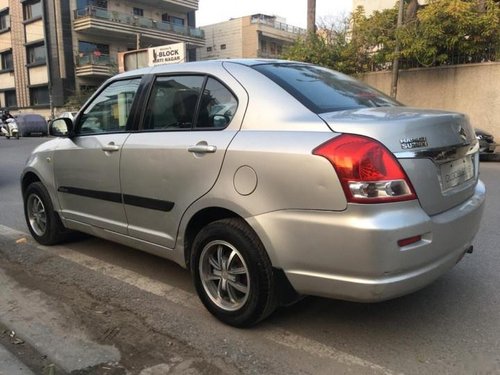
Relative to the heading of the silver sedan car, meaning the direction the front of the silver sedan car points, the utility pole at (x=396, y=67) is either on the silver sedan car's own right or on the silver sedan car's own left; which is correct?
on the silver sedan car's own right

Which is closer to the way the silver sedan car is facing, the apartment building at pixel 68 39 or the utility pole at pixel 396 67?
the apartment building

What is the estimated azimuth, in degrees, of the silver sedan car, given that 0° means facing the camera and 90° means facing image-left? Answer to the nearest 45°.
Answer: approximately 135°

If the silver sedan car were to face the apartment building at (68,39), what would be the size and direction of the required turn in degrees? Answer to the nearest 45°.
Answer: approximately 45° to its right

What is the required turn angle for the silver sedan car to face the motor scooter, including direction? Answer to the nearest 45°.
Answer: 0° — it already faces it

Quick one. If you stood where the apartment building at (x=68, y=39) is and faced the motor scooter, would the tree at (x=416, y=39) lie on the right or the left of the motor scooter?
left

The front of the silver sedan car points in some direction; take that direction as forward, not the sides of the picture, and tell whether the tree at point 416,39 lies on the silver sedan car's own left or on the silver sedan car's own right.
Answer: on the silver sedan car's own right

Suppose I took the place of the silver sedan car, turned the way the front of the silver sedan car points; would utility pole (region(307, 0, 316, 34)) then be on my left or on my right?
on my right

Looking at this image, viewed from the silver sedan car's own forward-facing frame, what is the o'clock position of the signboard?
The signboard is roughly at 1 o'clock from the silver sedan car.

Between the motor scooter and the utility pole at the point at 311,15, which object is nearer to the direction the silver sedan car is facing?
the motor scooter

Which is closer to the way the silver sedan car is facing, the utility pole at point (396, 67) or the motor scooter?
the motor scooter
